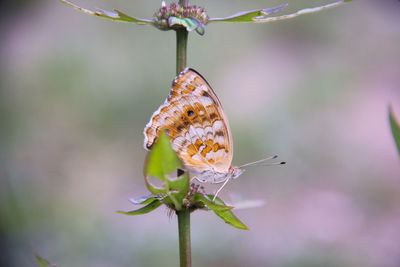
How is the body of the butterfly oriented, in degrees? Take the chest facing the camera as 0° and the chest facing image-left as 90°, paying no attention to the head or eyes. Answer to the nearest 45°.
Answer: approximately 270°
